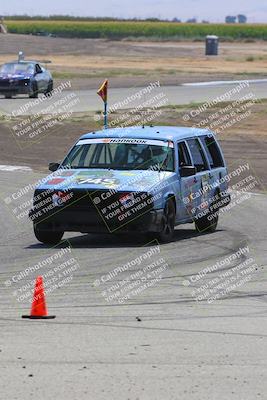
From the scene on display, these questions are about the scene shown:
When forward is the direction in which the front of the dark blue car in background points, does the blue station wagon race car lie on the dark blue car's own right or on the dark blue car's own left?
on the dark blue car's own left

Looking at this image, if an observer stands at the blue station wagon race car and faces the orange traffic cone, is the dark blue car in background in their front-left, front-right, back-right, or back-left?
back-right

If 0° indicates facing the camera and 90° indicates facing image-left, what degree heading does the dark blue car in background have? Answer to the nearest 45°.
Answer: approximately 45°

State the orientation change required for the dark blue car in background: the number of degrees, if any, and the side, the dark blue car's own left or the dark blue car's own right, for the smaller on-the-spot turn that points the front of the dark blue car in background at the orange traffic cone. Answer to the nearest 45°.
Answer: approximately 45° to the dark blue car's own left

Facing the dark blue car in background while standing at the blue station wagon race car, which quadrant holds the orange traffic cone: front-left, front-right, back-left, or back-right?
back-left
